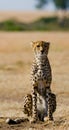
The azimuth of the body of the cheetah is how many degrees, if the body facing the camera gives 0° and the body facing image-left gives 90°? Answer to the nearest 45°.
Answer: approximately 0°
